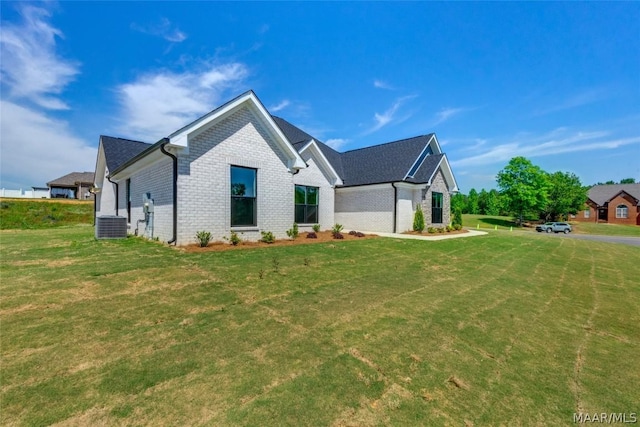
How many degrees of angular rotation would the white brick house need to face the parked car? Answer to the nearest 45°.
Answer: approximately 90° to its left

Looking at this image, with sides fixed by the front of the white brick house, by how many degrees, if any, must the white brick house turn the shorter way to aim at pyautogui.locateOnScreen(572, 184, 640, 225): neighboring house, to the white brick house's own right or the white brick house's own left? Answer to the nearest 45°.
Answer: approximately 90° to the white brick house's own left

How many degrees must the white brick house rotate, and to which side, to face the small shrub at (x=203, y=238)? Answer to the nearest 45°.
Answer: approximately 90° to its right

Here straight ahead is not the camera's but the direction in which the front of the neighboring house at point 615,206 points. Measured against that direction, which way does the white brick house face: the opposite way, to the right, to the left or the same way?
to the left

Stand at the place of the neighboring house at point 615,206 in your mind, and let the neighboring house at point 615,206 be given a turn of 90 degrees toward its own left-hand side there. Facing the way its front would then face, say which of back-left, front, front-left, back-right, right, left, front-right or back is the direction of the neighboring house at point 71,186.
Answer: back-right

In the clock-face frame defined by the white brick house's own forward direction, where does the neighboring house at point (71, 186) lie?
The neighboring house is roughly at 6 o'clock from the white brick house.

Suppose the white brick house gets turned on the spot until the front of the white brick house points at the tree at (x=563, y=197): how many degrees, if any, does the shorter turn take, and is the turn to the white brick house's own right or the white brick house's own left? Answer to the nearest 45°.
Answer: approximately 90° to the white brick house's own left

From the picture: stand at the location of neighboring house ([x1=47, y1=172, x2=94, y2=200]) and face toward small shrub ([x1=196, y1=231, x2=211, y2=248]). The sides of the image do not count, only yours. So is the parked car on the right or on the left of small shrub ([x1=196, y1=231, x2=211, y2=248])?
left

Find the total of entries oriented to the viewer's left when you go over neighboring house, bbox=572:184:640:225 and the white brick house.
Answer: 0

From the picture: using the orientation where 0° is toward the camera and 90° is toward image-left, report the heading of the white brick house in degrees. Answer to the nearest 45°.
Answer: approximately 315°

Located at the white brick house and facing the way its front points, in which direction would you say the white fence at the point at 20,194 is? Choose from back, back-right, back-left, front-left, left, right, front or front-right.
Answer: back
